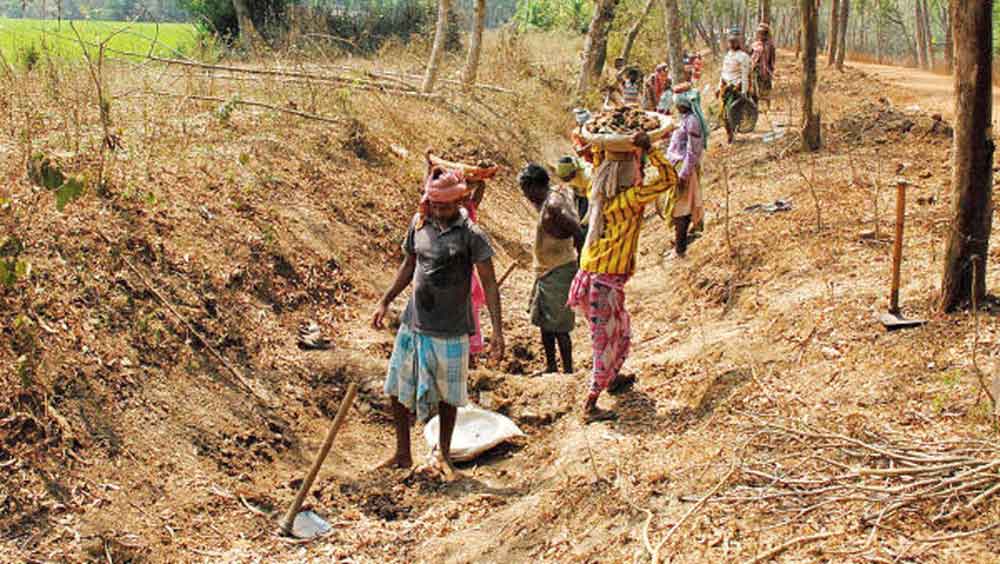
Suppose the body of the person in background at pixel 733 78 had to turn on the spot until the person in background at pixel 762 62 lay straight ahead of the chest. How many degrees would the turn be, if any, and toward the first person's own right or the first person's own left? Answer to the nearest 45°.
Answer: approximately 180°

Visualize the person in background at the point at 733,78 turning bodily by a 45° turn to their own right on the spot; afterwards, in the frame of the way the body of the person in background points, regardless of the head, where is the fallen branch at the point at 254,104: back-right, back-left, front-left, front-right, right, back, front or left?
front

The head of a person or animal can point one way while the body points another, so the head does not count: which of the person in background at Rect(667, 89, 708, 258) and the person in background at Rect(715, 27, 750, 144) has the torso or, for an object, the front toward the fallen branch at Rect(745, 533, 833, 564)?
the person in background at Rect(715, 27, 750, 144)

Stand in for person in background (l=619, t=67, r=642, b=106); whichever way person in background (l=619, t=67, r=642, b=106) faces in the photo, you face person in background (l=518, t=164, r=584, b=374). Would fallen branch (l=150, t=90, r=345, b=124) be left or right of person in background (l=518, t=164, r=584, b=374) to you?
right

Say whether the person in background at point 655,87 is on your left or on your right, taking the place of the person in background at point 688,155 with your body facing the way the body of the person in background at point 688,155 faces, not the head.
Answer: on your right

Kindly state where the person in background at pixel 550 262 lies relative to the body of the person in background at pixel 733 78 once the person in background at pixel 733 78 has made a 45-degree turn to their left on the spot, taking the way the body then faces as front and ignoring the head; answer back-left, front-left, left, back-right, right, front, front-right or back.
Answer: front-right

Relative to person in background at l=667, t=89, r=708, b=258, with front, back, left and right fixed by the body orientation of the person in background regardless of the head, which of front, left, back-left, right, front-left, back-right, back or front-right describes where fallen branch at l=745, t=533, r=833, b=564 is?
left
